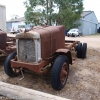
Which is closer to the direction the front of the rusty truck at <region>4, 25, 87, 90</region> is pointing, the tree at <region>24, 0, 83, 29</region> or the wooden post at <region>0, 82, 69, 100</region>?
the wooden post

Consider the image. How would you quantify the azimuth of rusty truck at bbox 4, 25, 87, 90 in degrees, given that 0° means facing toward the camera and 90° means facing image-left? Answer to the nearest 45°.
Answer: approximately 45°

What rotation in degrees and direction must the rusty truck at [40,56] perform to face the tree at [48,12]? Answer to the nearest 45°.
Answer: approximately 135° to its right

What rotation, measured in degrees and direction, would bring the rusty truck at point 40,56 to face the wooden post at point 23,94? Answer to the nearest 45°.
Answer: approximately 45° to its left
